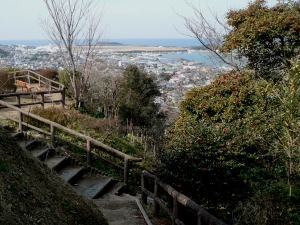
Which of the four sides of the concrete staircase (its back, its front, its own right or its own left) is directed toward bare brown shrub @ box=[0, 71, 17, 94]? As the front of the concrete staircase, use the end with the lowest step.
back

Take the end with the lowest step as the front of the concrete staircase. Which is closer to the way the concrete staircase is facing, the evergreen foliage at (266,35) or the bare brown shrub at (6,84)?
the evergreen foliage

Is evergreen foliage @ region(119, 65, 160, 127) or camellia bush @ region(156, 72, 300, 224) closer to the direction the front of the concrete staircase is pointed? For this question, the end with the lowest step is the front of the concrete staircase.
the camellia bush

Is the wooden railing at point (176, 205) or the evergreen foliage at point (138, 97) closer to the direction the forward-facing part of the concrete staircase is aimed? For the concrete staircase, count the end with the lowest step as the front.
the wooden railing

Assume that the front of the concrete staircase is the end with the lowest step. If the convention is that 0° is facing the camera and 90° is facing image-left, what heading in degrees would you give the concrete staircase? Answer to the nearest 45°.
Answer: approximately 315°

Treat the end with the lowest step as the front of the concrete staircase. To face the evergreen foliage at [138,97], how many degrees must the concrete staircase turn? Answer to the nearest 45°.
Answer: approximately 135° to its left
